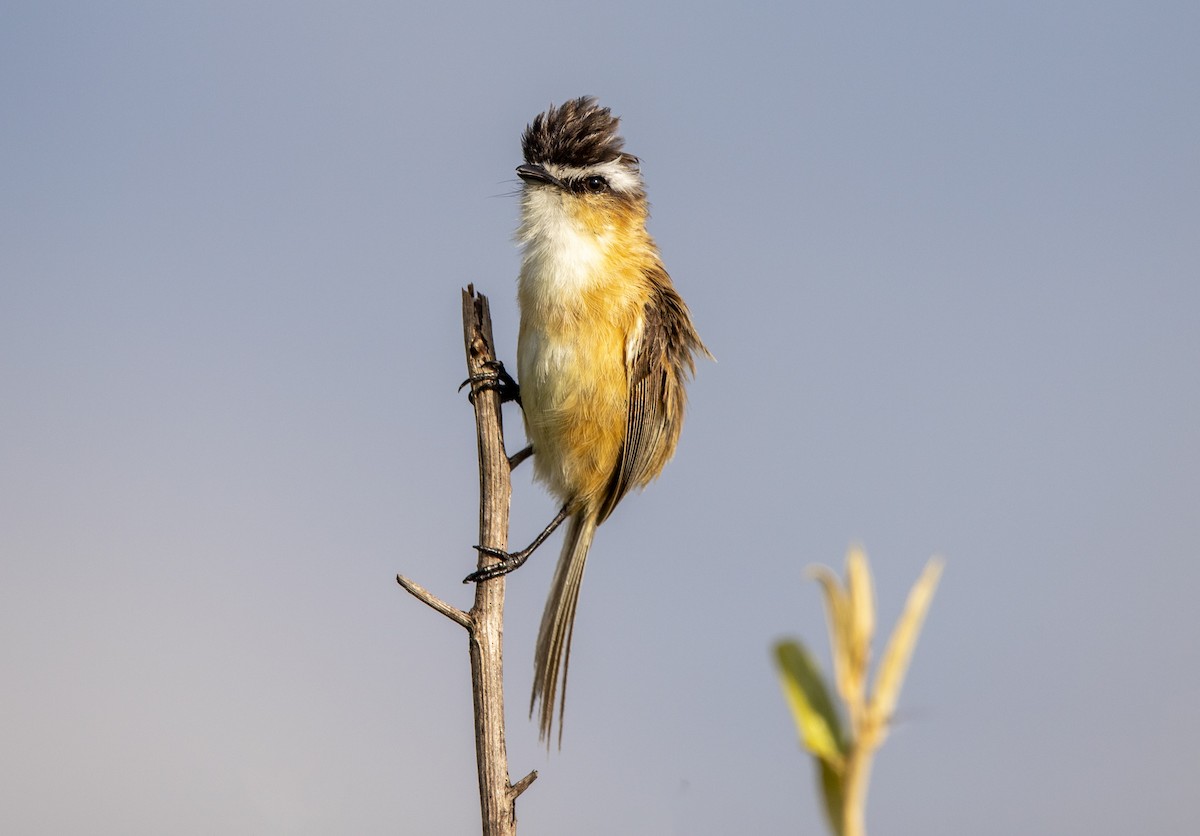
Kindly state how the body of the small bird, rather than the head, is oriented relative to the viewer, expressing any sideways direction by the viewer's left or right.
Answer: facing the viewer and to the left of the viewer
